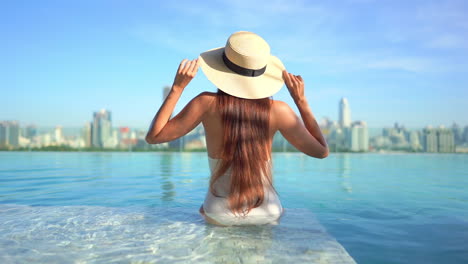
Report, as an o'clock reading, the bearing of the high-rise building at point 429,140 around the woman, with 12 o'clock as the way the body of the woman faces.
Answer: The high-rise building is roughly at 1 o'clock from the woman.

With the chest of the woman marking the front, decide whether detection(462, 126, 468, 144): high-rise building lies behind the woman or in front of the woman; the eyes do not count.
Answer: in front

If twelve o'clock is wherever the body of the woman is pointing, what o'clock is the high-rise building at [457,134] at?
The high-rise building is roughly at 1 o'clock from the woman.

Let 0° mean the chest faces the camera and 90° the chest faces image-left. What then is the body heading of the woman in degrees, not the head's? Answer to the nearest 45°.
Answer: approximately 180°

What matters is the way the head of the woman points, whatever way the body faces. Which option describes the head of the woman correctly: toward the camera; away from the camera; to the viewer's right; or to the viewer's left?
away from the camera

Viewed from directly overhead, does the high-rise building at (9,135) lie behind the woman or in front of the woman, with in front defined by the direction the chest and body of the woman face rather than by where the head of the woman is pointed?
in front

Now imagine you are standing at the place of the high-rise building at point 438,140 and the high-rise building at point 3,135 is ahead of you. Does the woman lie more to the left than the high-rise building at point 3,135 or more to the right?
left

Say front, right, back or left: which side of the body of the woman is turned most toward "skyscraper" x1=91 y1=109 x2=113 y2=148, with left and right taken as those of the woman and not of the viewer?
front

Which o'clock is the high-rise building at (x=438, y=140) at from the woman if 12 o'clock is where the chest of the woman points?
The high-rise building is roughly at 1 o'clock from the woman.
